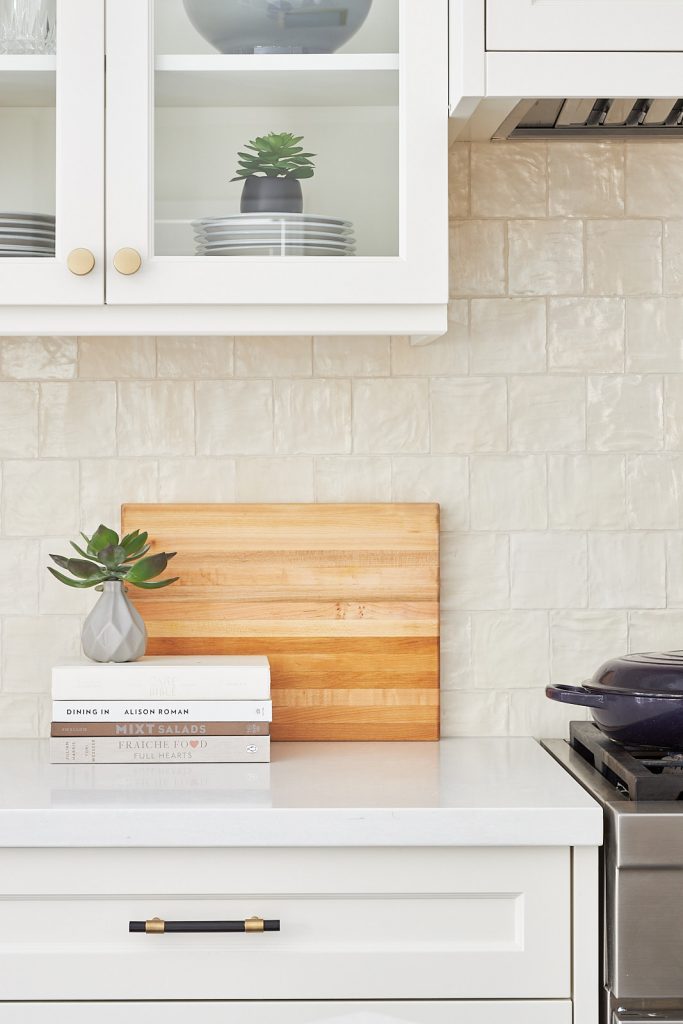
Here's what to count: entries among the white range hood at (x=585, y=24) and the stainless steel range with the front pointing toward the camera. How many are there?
2

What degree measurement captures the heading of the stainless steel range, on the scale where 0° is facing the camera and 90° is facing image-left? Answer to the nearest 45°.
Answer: approximately 0°

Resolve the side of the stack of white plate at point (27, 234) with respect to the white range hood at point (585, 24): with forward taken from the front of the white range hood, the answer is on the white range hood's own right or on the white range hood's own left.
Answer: on the white range hood's own right

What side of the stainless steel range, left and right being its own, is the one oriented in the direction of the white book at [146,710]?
right
